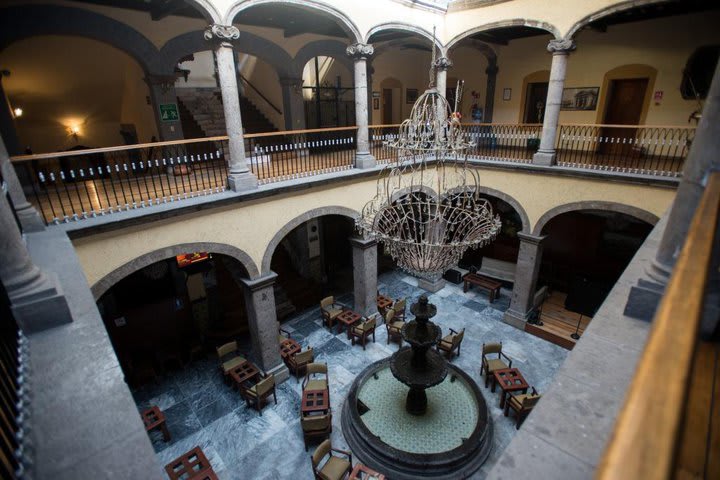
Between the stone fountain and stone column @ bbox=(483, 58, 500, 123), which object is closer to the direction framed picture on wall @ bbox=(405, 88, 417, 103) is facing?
the stone fountain

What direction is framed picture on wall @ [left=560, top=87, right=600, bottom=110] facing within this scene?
toward the camera

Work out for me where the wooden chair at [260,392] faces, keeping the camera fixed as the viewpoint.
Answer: facing away from the viewer and to the left of the viewer

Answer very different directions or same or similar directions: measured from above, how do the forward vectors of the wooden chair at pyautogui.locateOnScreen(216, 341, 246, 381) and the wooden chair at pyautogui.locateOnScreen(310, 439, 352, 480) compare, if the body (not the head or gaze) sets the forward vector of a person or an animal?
same or similar directions

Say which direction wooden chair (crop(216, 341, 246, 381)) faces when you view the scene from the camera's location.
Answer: facing the viewer and to the right of the viewer

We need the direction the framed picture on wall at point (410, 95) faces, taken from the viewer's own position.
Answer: facing the viewer

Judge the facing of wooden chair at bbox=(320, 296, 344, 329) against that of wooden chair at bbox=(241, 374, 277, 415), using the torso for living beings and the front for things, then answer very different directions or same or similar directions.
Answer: very different directions

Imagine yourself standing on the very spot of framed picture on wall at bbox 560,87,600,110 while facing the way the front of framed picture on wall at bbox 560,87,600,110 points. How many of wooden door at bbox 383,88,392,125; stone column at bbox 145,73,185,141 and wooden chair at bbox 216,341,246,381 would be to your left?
0

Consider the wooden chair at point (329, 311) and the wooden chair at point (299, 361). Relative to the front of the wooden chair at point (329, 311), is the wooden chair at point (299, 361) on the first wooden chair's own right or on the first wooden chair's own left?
on the first wooden chair's own right

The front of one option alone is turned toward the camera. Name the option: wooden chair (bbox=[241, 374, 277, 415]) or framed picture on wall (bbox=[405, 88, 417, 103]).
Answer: the framed picture on wall

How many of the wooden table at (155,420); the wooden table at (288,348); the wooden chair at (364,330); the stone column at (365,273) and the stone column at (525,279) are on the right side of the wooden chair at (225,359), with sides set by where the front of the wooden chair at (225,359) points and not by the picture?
1

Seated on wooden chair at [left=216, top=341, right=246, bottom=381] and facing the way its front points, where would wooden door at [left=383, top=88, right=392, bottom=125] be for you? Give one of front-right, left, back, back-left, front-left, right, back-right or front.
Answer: left

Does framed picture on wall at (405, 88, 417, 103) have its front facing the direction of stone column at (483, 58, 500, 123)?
no

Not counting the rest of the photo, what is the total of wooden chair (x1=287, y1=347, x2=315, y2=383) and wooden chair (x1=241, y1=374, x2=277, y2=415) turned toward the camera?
0

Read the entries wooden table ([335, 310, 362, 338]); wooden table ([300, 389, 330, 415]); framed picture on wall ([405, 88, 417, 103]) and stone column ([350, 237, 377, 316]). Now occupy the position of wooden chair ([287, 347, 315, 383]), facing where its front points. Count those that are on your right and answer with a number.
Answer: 3

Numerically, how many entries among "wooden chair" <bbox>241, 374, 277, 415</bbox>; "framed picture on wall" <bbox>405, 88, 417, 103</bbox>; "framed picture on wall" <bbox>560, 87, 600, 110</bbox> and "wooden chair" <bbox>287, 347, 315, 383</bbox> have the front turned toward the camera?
2

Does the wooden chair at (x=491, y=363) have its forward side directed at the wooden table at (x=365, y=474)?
no

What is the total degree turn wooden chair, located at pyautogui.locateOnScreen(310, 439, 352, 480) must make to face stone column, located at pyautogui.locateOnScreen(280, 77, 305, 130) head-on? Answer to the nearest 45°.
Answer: approximately 135° to its left
